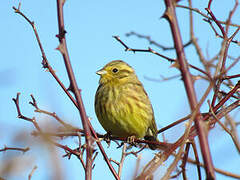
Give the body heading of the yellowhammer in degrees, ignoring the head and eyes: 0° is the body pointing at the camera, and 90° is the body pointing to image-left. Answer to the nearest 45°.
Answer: approximately 45°
